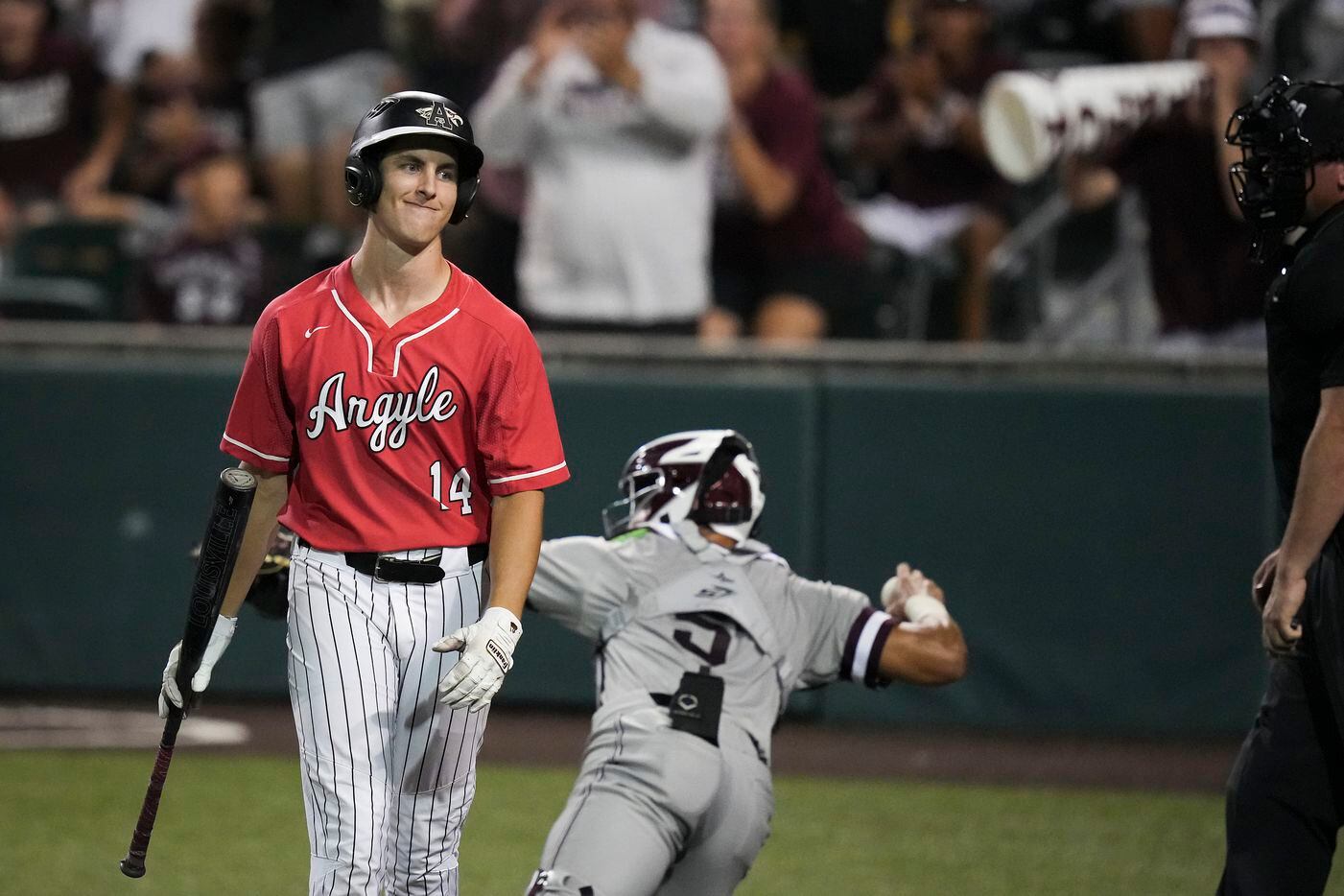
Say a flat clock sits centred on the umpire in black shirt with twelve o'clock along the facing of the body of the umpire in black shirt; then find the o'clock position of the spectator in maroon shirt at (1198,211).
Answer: The spectator in maroon shirt is roughly at 3 o'clock from the umpire in black shirt.

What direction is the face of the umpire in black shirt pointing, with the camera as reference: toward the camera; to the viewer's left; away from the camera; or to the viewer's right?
to the viewer's left

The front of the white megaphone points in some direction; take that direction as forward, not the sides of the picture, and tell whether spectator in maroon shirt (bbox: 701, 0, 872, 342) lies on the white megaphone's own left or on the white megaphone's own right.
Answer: on the white megaphone's own right

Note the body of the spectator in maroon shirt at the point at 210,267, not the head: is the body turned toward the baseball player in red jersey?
yes

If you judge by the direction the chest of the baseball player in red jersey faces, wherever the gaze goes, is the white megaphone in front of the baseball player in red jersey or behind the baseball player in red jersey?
behind

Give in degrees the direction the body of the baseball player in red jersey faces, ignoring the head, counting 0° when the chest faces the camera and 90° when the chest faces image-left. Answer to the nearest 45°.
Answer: approximately 0°

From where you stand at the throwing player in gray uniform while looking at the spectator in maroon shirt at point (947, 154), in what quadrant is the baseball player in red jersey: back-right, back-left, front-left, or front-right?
back-left

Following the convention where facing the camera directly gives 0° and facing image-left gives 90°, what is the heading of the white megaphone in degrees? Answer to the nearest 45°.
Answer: approximately 45°

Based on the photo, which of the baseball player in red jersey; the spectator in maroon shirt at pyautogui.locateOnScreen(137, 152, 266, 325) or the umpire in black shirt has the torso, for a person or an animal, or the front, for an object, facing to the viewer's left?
the umpire in black shirt

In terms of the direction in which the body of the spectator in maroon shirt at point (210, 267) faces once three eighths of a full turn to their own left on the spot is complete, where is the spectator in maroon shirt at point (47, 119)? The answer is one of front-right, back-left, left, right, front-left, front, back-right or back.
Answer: left

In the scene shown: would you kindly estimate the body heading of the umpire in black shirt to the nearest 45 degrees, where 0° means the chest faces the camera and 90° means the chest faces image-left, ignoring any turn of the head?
approximately 90°

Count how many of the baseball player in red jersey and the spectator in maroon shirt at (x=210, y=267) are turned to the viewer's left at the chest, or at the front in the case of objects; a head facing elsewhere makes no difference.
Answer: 0
